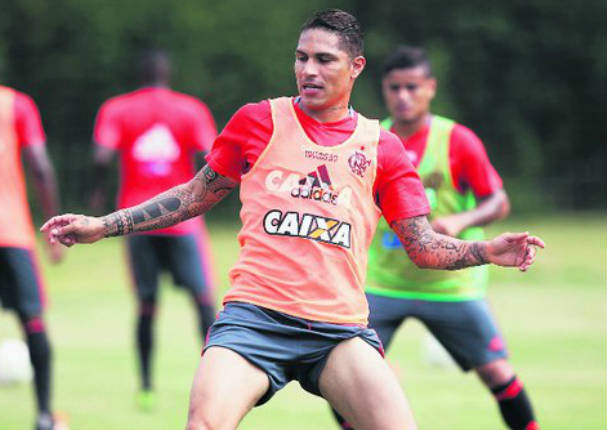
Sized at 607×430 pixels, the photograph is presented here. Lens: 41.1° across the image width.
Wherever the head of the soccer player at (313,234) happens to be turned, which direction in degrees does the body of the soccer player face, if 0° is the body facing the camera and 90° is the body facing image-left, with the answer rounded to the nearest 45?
approximately 0°

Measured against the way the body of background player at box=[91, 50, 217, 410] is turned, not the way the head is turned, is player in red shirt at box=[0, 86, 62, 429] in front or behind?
behind

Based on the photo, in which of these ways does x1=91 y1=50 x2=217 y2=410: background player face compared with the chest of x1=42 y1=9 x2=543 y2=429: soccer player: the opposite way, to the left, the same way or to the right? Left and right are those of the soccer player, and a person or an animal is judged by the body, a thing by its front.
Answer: the opposite way

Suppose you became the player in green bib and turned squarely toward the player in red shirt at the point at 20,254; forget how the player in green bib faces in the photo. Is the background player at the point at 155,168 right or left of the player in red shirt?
right

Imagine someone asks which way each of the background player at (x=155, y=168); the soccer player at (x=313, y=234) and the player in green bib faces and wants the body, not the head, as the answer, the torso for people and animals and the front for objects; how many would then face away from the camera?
1

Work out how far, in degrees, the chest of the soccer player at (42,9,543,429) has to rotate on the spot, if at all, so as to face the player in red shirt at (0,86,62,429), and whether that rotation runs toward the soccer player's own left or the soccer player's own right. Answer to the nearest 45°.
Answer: approximately 135° to the soccer player's own right

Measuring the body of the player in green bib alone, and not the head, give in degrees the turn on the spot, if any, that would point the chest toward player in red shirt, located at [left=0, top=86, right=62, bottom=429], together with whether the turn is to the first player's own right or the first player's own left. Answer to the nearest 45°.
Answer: approximately 45° to the first player's own right

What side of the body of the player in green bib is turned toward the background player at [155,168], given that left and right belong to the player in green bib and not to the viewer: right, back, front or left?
right

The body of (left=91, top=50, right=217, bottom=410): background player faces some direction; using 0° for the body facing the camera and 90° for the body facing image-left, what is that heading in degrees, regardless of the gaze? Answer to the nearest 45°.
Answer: approximately 180°
